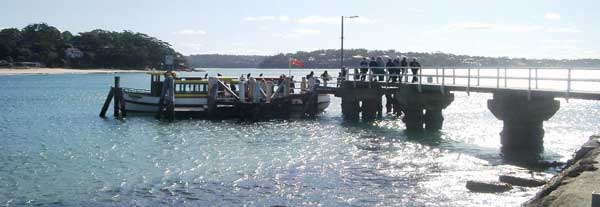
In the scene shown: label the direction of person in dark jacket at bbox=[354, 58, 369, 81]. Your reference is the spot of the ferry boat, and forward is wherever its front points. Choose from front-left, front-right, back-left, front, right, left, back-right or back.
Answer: back

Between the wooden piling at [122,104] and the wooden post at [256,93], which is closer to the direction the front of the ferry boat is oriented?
the wooden piling

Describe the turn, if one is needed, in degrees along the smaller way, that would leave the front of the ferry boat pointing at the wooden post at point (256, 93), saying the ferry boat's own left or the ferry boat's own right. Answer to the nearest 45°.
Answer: approximately 135° to the ferry boat's own left

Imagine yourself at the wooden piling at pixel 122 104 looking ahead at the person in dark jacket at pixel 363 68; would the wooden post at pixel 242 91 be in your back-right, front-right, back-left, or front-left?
front-right

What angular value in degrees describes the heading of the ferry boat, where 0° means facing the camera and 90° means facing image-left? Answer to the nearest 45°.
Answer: approximately 90°

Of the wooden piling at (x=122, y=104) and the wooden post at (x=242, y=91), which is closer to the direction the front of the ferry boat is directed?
the wooden piling

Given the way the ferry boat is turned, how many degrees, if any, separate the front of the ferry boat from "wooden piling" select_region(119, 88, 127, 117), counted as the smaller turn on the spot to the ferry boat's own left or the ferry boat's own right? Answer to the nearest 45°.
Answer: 0° — it already faces it

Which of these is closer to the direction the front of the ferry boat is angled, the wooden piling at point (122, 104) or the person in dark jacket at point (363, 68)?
the wooden piling

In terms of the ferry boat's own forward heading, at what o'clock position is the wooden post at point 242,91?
The wooden post is roughly at 8 o'clock from the ferry boat.
